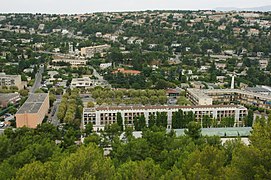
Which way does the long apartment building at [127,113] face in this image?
toward the camera

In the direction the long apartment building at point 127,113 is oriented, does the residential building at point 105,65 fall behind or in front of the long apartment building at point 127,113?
behind

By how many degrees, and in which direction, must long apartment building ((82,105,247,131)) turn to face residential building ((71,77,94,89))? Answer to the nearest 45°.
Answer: approximately 135° to its right

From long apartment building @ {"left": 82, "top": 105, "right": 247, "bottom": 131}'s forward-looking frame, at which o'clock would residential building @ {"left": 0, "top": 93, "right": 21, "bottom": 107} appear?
The residential building is roughly at 4 o'clock from the long apartment building.

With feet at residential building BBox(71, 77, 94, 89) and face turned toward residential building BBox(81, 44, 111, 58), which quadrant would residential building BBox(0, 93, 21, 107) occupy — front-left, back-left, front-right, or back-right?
back-left

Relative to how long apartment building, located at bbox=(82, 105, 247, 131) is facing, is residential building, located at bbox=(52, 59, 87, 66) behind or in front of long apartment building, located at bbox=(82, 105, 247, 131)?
behind

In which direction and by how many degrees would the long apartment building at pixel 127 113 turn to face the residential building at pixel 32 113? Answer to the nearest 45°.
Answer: approximately 90° to its right

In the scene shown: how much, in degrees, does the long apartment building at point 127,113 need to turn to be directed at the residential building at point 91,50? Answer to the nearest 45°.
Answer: approximately 180°

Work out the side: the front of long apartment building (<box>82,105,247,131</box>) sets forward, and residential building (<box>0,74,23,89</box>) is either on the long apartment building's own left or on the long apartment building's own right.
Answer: on the long apartment building's own right
